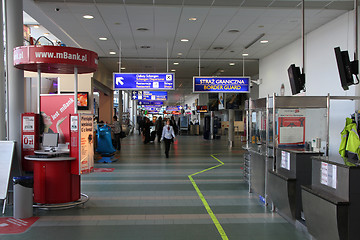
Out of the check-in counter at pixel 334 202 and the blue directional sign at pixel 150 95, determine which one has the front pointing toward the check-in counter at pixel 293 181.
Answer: the blue directional sign

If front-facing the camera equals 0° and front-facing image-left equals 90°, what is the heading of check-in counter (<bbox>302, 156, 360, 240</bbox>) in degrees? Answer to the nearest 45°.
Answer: approximately 45°

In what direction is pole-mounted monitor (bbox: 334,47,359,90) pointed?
to the viewer's left

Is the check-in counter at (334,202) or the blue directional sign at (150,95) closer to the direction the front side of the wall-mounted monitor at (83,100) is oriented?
the check-in counter

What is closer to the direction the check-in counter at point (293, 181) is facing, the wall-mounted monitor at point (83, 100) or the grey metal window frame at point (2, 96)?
the grey metal window frame

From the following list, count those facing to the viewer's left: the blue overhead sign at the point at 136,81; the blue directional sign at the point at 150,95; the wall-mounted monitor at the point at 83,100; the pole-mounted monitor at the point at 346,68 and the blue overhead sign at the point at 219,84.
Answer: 1

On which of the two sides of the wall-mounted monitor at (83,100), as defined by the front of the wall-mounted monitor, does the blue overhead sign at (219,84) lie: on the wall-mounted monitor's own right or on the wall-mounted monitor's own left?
on the wall-mounted monitor's own left

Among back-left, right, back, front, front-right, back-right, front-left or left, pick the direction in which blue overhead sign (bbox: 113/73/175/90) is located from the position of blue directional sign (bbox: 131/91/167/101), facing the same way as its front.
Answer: front

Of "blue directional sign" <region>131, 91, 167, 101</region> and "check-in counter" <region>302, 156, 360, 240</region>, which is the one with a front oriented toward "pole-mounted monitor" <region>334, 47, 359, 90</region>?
the blue directional sign

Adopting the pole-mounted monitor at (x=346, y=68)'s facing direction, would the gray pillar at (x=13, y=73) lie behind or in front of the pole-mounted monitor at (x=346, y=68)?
in front

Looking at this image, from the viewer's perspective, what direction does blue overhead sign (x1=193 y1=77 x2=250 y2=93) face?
toward the camera

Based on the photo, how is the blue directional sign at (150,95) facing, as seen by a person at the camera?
facing the viewer

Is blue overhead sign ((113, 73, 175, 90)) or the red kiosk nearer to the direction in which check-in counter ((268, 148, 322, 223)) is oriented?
the red kiosk

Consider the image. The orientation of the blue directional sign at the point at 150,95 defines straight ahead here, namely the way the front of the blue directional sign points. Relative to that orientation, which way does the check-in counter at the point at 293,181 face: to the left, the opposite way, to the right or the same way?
to the right

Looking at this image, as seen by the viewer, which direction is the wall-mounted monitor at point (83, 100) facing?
toward the camera

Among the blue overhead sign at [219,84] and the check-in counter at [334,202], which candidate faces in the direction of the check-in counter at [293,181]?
the blue overhead sign
